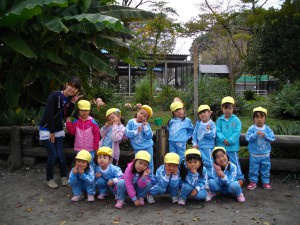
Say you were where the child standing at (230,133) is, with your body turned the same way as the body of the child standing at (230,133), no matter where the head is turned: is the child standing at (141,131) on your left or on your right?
on your right

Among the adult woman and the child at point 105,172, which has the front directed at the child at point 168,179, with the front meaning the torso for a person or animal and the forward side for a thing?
the adult woman

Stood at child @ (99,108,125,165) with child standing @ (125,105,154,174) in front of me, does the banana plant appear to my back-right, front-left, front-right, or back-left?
back-left

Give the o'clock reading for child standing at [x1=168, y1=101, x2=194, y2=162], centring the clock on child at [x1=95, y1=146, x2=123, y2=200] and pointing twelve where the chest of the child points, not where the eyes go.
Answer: The child standing is roughly at 7 o'clock from the child.

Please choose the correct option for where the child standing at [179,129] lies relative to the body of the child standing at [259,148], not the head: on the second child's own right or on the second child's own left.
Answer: on the second child's own right

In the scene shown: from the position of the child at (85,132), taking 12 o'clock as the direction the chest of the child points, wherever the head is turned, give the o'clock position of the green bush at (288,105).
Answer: The green bush is roughly at 8 o'clock from the child.

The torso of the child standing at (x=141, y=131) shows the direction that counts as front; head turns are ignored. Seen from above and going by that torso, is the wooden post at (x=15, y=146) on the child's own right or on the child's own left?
on the child's own right

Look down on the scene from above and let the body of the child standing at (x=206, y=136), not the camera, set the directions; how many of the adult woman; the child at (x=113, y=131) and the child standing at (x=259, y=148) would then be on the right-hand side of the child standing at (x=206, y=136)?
2

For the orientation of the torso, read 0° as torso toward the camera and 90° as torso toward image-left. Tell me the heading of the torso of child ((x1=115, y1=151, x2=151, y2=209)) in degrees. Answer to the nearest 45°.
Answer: approximately 0°
